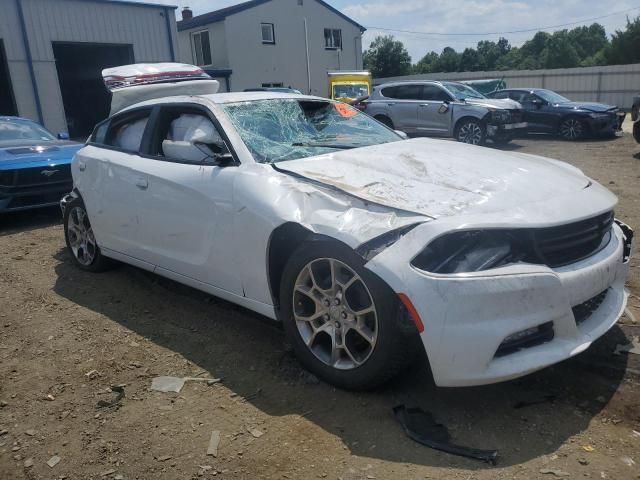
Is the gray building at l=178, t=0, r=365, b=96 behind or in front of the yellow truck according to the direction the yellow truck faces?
behind

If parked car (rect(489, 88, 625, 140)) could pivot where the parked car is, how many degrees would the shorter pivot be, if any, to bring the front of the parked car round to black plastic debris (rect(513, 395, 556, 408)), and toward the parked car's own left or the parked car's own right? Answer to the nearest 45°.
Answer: approximately 45° to the parked car's own right

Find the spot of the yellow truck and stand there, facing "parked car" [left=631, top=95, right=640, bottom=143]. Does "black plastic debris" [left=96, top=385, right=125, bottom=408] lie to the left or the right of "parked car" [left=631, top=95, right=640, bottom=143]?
right

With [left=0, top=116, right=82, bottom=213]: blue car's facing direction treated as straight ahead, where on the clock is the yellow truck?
The yellow truck is roughly at 9 o'clock from the blue car.

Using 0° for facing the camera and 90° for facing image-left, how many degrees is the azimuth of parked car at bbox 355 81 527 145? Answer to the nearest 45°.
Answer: approximately 315°

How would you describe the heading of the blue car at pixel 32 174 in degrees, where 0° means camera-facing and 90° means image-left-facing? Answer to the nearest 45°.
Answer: approximately 315°

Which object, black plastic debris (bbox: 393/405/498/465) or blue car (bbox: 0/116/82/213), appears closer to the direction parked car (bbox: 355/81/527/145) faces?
the black plastic debris

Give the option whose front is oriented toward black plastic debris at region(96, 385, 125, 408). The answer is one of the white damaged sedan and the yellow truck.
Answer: the yellow truck

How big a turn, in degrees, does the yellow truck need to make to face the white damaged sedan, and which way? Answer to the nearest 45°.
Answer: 0° — it already faces it

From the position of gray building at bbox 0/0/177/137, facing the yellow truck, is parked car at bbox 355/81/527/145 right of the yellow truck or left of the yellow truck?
right

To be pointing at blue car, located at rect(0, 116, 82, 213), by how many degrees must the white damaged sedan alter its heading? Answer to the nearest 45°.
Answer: approximately 180°

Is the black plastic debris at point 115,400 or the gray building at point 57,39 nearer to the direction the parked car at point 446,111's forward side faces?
the black plastic debris
